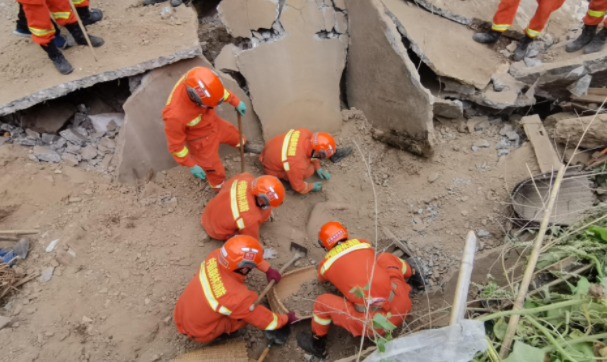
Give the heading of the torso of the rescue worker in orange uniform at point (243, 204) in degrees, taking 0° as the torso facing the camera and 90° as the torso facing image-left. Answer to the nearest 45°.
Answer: approximately 270°

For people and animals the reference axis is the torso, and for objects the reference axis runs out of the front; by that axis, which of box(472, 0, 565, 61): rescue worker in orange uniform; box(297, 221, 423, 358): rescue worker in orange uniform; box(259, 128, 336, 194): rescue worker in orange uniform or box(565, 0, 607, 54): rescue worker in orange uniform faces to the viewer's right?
box(259, 128, 336, 194): rescue worker in orange uniform

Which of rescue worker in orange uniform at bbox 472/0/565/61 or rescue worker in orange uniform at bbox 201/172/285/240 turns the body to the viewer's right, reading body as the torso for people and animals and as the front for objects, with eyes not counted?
rescue worker in orange uniform at bbox 201/172/285/240

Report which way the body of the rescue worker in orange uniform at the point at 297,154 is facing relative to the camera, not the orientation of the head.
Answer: to the viewer's right

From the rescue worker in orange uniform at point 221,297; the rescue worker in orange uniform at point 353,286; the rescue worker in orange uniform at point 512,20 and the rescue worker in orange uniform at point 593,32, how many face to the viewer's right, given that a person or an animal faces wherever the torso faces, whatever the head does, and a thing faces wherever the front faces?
1

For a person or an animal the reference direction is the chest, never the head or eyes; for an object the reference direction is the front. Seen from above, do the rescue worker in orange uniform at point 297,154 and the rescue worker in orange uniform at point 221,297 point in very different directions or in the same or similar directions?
same or similar directions

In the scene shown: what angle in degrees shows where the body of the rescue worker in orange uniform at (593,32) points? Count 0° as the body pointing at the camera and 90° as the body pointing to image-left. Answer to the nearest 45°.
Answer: approximately 45°

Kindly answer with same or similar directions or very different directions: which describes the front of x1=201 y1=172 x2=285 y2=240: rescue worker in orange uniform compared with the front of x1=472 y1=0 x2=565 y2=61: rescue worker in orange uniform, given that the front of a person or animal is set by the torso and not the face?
very different directions

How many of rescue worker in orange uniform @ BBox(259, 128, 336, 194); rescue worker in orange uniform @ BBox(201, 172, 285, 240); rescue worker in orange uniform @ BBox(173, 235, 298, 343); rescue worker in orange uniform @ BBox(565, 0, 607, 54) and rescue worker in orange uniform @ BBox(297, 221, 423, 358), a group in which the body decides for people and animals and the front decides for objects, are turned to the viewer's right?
3

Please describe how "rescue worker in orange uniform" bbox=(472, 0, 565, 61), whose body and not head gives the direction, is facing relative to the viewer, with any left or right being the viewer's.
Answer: facing the viewer and to the left of the viewer

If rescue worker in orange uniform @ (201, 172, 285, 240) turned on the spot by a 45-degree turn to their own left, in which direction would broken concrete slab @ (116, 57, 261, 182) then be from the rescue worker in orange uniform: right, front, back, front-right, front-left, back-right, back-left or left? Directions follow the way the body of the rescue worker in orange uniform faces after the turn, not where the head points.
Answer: left

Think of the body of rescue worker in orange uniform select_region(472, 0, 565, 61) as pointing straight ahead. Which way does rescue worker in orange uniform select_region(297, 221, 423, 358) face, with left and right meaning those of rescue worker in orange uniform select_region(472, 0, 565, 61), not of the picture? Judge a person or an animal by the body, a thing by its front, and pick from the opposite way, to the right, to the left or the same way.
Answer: to the right

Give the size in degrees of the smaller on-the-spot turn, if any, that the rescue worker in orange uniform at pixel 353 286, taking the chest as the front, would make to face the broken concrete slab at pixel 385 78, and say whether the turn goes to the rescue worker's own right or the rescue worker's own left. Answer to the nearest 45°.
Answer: approximately 45° to the rescue worker's own right

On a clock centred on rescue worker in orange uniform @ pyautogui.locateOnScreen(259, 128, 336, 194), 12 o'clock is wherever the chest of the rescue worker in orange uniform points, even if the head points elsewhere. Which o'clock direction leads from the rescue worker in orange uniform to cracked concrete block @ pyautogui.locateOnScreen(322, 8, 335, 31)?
The cracked concrete block is roughly at 9 o'clock from the rescue worker in orange uniform.

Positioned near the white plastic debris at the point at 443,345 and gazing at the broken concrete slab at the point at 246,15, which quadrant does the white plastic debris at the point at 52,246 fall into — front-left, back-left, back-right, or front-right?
front-left
